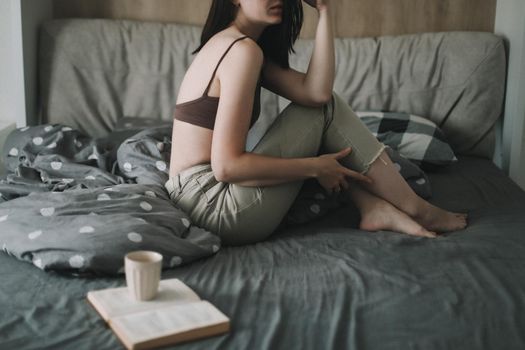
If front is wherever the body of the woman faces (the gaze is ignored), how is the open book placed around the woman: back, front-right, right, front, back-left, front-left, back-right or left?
right

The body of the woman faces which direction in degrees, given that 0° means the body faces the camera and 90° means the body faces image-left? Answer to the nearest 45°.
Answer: approximately 270°

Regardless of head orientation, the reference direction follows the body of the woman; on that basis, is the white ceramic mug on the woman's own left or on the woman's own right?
on the woman's own right

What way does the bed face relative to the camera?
toward the camera

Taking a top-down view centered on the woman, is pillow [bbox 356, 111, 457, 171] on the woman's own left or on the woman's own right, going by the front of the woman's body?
on the woman's own left
